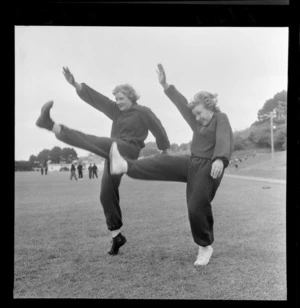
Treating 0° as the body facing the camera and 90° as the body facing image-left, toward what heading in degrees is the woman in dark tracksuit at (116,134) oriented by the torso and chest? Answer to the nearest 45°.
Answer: approximately 45°

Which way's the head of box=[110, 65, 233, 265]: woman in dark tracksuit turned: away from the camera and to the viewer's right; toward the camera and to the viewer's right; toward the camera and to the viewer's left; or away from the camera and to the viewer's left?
toward the camera and to the viewer's left

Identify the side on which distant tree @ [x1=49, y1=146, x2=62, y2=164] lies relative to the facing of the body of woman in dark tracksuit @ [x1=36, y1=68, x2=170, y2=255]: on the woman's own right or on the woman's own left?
on the woman's own right

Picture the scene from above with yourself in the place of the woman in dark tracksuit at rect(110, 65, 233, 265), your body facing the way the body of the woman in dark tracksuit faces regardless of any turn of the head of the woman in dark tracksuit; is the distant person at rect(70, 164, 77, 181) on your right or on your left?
on your right

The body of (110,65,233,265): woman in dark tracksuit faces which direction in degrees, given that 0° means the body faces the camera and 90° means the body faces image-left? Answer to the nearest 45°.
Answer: approximately 45°
